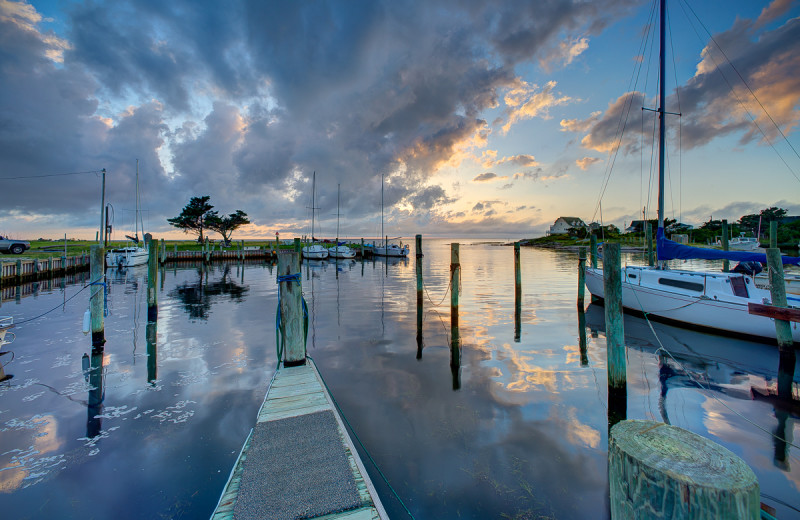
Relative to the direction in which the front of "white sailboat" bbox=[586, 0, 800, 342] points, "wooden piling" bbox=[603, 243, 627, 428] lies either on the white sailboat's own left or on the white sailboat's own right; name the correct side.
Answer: on the white sailboat's own left

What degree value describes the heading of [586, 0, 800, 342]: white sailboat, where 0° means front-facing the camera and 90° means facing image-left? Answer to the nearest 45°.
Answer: approximately 135°

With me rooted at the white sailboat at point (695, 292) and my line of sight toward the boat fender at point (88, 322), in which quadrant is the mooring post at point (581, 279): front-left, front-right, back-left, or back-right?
front-right

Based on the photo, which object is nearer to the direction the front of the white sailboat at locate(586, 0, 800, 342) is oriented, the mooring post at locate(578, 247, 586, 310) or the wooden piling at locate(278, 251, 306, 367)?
the mooring post

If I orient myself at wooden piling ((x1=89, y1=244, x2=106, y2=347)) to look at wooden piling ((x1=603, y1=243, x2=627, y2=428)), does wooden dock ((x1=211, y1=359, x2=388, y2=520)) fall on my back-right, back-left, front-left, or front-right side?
front-right

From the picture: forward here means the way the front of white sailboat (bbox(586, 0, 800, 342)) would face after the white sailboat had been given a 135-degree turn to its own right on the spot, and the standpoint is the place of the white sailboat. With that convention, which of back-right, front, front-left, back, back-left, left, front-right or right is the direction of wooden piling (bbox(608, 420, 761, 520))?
right

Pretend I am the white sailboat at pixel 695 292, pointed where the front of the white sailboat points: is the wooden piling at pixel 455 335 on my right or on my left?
on my left

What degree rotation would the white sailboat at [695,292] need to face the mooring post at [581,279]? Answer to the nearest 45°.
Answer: approximately 45° to its left
